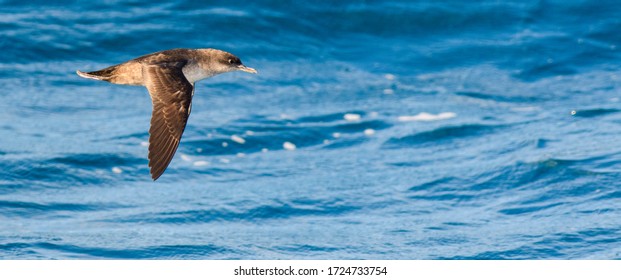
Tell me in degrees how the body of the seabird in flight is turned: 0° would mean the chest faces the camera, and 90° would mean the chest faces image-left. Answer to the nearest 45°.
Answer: approximately 270°
